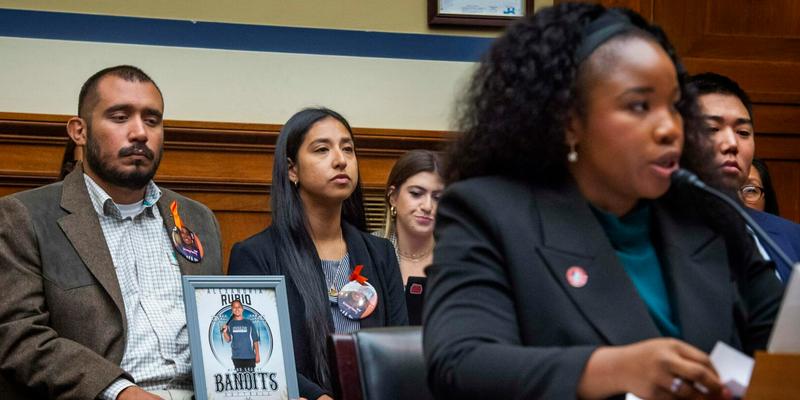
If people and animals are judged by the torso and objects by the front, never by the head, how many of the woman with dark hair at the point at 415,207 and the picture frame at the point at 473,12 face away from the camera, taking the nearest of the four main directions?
0

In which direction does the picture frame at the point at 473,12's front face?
toward the camera

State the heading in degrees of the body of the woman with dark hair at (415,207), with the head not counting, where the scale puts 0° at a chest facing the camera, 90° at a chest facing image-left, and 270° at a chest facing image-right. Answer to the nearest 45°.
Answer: approximately 315°

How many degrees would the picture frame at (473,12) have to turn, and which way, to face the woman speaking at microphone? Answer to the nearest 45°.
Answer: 0° — it already faces them

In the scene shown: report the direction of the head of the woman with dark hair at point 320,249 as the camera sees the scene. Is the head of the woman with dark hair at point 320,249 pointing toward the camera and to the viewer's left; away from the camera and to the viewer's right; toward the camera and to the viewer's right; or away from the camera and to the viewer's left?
toward the camera and to the viewer's right

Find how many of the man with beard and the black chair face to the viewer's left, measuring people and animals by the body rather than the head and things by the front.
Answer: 0

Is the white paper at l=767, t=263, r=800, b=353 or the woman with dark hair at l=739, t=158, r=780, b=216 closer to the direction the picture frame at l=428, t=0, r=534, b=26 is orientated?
the white paper
